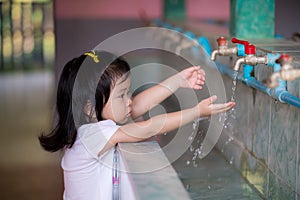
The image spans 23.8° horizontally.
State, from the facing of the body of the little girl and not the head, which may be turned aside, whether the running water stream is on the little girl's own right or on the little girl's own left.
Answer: on the little girl's own left

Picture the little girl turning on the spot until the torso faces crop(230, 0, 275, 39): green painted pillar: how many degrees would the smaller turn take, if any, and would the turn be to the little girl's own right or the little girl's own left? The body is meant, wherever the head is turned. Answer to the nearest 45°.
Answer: approximately 45° to the little girl's own left

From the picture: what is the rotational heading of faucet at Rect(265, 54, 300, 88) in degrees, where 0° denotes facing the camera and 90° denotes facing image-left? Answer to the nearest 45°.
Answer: approximately 90°

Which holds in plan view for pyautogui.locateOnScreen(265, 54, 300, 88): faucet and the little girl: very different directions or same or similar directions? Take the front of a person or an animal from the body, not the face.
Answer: very different directions

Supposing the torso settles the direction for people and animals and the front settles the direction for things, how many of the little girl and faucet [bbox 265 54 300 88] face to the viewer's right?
1

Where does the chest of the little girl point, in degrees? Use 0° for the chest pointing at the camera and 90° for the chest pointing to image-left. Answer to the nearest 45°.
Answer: approximately 270°

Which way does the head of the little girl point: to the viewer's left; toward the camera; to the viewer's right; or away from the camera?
to the viewer's right

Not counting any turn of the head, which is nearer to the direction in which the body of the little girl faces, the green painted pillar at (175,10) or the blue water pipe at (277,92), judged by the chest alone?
the blue water pipe

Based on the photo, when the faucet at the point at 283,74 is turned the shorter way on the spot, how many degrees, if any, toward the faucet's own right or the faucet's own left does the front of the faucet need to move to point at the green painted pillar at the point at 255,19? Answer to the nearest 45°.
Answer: approximately 90° to the faucet's own right
